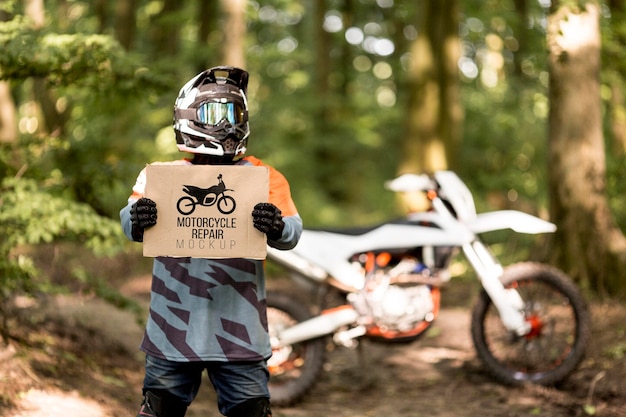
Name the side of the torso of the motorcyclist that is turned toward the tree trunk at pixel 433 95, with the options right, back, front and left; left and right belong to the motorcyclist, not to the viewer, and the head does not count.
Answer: back

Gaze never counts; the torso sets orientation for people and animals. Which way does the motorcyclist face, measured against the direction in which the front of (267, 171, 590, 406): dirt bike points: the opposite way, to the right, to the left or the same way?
to the right

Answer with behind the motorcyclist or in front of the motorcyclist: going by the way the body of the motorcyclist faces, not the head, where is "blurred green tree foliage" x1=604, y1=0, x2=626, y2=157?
behind

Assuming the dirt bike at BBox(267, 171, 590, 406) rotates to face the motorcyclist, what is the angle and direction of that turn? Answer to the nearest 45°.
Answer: approximately 90° to its right

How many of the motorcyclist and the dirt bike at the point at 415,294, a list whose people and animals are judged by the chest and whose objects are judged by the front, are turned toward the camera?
1

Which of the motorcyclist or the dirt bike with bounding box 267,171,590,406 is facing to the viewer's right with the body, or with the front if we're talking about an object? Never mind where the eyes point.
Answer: the dirt bike

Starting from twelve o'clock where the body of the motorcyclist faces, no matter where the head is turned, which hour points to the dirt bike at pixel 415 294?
The dirt bike is roughly at 7 o'clock from the motorcyclist.

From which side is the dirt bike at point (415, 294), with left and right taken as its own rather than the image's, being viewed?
right

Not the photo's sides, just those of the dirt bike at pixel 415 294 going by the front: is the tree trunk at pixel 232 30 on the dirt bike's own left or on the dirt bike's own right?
on the dirt bike's own left

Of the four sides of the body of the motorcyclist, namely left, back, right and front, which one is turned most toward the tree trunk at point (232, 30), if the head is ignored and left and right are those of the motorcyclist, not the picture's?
back

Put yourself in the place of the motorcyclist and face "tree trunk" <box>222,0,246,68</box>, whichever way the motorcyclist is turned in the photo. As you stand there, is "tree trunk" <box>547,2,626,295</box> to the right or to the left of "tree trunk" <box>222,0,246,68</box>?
right
